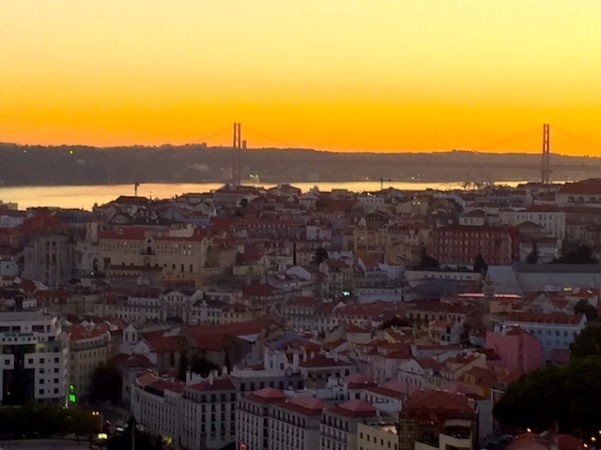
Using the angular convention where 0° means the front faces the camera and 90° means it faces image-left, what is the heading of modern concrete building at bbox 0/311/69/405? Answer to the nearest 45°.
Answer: approximately 0°

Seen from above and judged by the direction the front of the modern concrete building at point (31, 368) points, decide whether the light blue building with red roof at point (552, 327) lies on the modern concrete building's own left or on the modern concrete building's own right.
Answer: on the modern concrete building's own left

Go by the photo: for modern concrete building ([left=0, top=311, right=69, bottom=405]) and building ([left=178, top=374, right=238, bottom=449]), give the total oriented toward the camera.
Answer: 2

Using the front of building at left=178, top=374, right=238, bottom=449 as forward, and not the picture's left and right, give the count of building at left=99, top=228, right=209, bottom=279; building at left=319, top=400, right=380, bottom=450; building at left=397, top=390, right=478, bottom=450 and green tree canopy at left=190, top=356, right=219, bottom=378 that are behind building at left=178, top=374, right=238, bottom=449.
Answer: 2

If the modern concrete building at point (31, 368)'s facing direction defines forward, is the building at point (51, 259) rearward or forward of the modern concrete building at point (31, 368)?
rearward

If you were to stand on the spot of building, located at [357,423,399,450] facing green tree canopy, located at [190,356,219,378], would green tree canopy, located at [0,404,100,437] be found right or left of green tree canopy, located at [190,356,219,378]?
left
